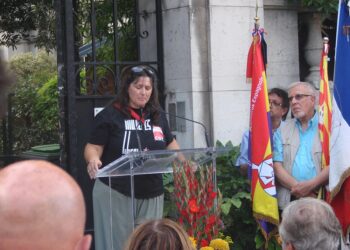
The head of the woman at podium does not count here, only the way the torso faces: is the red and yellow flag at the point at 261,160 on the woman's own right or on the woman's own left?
on the woman's own left

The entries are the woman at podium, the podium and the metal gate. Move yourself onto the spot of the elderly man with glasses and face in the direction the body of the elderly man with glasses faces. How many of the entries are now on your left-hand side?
0

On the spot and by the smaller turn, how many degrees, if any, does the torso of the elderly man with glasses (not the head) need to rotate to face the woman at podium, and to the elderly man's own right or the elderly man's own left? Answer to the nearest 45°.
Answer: approximately 45° to the elderly man's own right

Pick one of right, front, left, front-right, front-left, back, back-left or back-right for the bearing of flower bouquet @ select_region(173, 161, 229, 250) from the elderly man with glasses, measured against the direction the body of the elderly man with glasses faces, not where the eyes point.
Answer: front-right

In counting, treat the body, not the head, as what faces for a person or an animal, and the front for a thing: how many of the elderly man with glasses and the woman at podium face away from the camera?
0

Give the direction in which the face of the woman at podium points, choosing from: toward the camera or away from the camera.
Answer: toward the camera

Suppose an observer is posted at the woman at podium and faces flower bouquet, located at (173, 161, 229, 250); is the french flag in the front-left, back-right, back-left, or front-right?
front-left

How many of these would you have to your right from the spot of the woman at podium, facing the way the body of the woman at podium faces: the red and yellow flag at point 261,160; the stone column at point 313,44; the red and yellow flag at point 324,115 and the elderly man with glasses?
0

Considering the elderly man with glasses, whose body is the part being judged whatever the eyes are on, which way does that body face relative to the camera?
toward the camera

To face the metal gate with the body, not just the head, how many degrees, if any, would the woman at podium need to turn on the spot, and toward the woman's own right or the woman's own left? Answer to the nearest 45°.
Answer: approximately 135° to the woman's own left

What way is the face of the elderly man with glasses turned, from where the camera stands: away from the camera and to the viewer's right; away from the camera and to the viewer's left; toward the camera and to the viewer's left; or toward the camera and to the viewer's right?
toward the camera and to the viewer's left

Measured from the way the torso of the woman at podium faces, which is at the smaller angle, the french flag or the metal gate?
the french flag

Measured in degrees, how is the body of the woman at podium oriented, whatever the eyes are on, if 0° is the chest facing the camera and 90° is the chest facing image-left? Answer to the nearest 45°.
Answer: approximately 315°

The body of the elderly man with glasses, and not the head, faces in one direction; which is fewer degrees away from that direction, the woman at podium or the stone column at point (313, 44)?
the woman at podium

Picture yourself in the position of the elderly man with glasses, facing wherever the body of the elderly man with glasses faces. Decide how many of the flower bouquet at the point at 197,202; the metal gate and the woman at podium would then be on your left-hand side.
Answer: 0

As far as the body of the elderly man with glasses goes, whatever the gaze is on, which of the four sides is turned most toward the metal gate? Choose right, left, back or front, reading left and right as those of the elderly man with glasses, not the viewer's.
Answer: right
